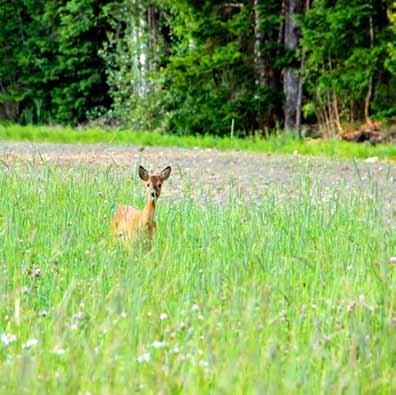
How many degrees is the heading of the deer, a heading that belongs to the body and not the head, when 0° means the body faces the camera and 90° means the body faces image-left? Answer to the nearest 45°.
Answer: approximately 315°

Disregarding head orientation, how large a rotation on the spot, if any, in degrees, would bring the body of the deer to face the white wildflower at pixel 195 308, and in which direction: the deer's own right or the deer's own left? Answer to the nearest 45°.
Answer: approximately 45° to the deer's own right

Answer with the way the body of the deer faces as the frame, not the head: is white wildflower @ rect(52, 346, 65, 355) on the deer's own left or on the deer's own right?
on the deer's own right

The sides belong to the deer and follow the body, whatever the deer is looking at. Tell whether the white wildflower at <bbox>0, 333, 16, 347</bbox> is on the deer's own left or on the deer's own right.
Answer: on the deer's own right

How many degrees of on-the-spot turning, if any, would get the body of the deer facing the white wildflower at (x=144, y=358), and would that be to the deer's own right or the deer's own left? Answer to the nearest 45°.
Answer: approximately 45° to the deer's own right
